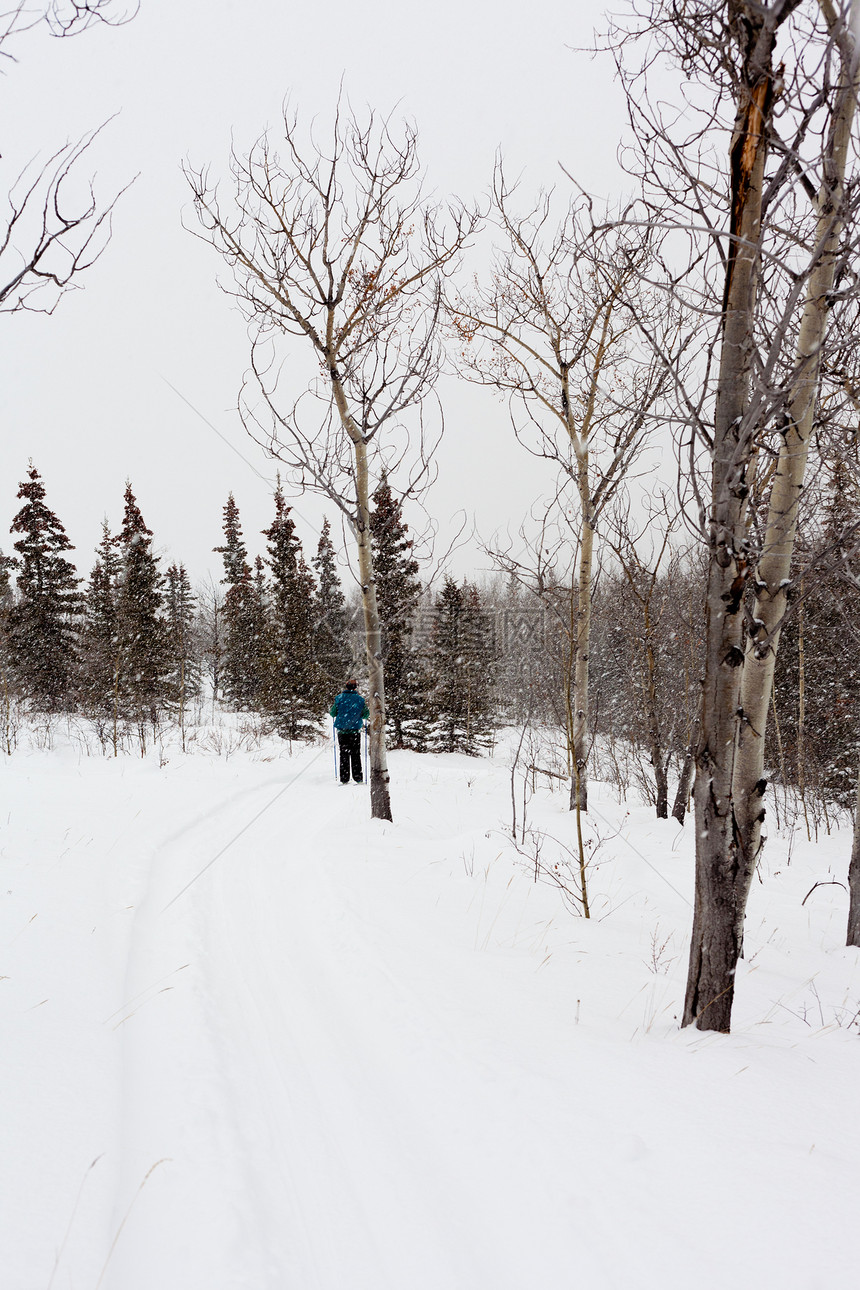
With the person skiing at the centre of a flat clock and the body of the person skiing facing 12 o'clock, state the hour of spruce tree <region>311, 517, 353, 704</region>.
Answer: The spruce tree is roughly at 12 o'clock from the person skiing.

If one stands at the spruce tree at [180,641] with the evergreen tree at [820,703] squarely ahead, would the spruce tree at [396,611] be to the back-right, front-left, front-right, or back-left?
front-right

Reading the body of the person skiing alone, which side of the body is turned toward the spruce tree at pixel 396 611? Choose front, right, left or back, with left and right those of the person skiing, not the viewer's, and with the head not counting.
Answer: front

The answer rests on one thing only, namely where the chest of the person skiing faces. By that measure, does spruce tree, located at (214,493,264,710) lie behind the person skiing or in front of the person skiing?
in front

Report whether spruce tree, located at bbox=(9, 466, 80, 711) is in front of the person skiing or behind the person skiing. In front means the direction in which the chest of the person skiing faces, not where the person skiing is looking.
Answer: in front

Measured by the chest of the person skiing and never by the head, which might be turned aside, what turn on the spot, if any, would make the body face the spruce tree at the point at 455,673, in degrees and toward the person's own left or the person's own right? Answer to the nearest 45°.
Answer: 0° — they already face it

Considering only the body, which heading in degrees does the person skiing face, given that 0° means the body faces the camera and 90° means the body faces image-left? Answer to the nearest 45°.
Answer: approximately 180°

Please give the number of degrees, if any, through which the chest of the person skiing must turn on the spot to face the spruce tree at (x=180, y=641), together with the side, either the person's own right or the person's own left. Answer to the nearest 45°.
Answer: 0° — they already face it
